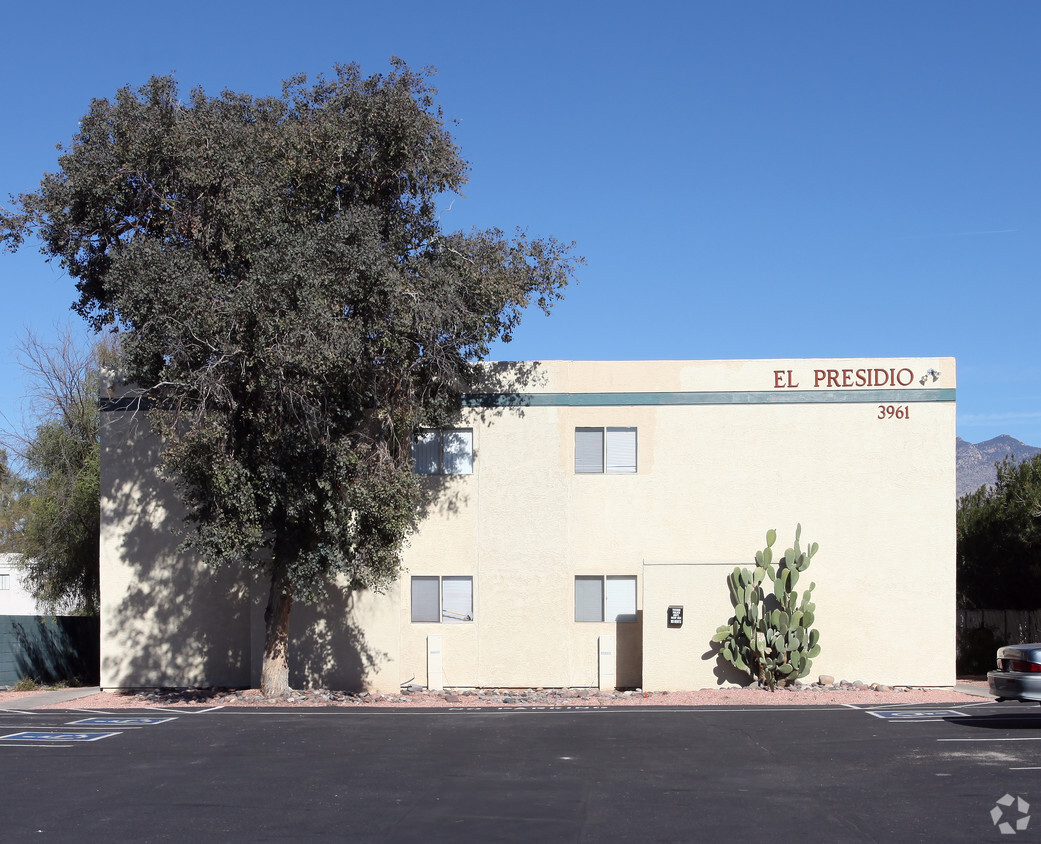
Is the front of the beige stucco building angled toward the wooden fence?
no

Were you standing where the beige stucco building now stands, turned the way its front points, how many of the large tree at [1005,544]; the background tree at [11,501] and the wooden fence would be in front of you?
0

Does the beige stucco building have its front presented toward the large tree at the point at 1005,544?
no

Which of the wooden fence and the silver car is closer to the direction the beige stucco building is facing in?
the silver car

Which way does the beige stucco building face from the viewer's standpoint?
toward the camera

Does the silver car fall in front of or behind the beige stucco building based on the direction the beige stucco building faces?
in front

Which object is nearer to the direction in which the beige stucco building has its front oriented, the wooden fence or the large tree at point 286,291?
the large tree

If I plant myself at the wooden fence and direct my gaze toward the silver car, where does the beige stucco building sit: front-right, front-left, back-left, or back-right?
front-right
